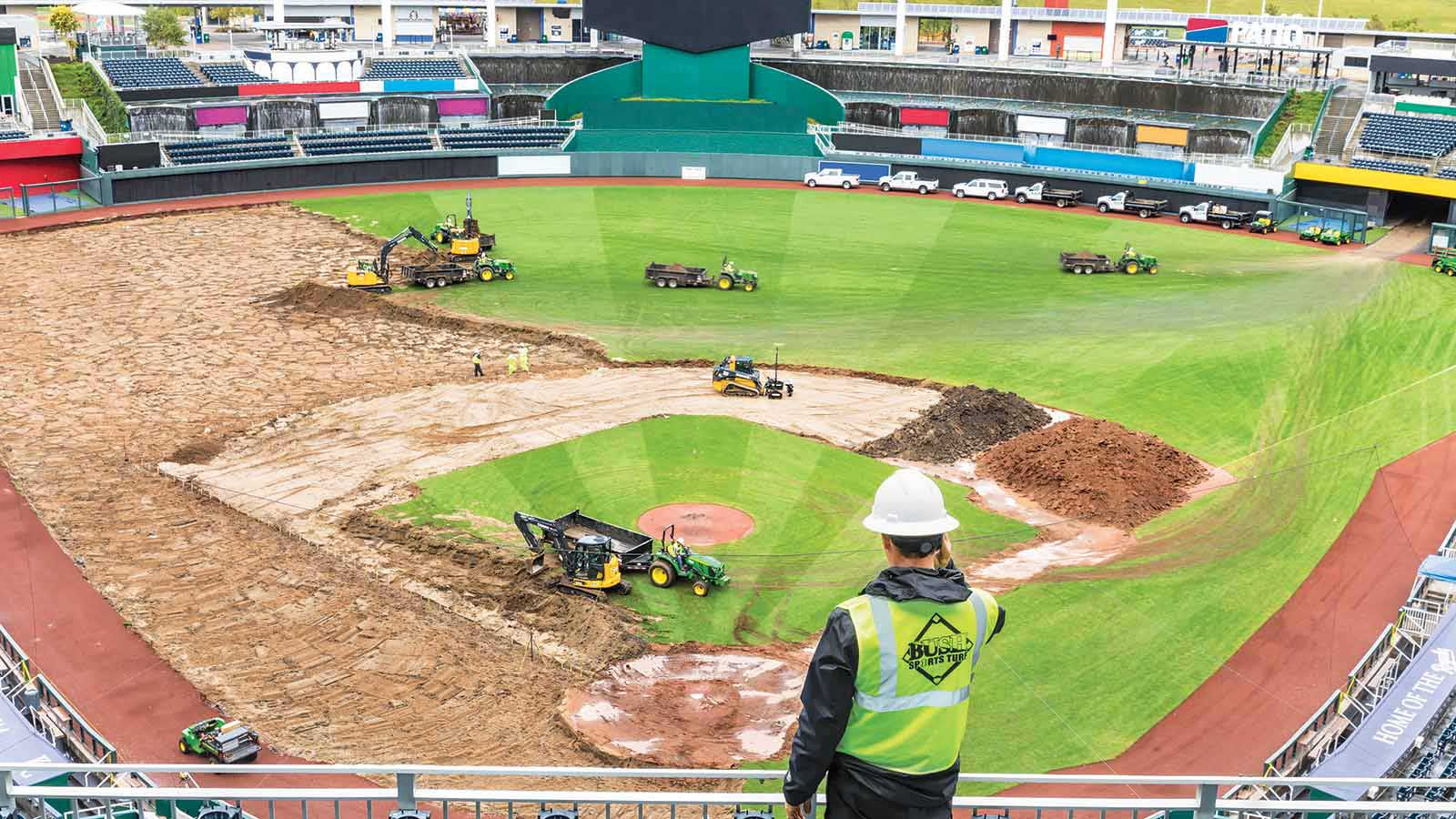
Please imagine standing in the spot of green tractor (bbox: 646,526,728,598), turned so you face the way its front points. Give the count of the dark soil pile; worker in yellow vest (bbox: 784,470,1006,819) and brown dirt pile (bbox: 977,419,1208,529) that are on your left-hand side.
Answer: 2

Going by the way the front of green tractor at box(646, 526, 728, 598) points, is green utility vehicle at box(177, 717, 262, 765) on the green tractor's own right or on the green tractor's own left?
on the green tractor's own right

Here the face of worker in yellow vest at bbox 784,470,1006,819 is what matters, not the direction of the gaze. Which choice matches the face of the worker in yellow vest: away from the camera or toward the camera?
away from the camera

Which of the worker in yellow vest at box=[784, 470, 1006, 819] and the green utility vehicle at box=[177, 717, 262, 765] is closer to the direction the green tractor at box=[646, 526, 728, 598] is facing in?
the worker in yellow vest

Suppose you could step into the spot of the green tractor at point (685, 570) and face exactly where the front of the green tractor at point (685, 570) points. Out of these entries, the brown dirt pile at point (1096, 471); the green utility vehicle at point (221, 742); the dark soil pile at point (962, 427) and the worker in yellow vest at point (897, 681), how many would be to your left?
2

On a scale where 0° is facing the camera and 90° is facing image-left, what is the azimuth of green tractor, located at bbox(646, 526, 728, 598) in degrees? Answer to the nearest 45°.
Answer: approximately 315°

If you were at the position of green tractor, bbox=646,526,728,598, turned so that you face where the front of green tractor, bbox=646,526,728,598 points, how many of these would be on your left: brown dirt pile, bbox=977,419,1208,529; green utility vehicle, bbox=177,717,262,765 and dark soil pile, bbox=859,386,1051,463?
2

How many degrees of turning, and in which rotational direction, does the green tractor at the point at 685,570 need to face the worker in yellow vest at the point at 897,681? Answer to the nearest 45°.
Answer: approximately 45° to its right

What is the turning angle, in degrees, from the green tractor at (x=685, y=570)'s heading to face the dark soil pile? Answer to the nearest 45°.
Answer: approximately 90° to its left
